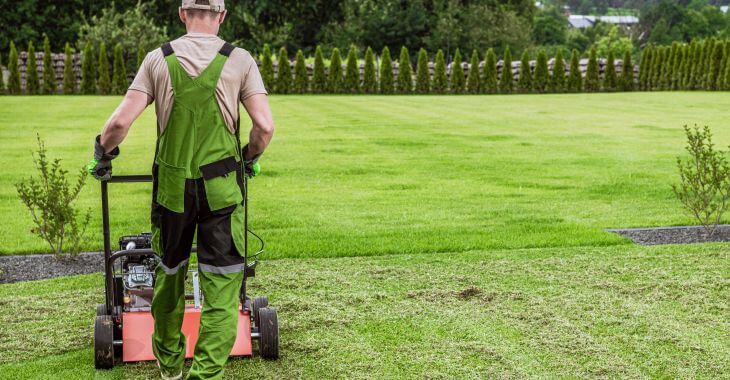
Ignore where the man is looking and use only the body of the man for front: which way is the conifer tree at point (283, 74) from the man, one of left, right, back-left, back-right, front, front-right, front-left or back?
front

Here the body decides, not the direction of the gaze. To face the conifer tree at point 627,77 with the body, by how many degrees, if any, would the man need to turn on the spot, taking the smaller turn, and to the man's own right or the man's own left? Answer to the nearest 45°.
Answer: approximately 45° to the man's own right

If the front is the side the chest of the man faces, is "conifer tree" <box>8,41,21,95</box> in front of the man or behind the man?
in front

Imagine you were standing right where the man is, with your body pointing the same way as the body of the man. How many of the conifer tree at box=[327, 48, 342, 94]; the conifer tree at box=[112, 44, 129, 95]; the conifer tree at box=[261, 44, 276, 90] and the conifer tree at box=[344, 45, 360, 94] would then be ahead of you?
4

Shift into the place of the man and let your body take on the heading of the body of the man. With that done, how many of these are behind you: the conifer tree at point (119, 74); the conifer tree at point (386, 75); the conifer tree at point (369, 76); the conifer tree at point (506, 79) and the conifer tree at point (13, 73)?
0

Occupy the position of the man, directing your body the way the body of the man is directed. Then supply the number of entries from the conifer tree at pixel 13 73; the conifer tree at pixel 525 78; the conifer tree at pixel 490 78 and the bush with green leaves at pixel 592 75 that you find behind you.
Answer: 0

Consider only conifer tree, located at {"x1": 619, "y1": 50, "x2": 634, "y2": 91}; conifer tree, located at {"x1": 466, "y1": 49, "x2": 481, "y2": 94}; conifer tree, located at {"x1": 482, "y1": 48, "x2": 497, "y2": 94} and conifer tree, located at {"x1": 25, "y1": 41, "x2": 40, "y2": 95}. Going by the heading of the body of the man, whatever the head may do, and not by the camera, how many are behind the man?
0

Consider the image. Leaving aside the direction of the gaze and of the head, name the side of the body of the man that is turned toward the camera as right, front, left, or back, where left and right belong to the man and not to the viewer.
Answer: back

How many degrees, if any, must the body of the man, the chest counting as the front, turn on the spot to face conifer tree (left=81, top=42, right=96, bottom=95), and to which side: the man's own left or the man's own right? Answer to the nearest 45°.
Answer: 0° — they already face it

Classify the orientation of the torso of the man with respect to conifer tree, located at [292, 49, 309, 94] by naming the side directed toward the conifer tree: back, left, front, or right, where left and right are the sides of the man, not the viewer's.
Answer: front

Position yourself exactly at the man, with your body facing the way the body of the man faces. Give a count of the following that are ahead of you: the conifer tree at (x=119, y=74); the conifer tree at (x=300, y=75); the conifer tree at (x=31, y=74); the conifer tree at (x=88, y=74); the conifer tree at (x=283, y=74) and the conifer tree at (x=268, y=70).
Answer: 6

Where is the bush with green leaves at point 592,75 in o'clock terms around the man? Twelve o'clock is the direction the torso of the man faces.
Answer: The bush with green leaves is roughly at 1 o'clock from the man.

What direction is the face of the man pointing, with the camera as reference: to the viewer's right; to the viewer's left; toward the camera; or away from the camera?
away from the camera

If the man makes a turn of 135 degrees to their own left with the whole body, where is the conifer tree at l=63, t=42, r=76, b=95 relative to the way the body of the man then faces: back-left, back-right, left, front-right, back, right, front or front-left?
back-right

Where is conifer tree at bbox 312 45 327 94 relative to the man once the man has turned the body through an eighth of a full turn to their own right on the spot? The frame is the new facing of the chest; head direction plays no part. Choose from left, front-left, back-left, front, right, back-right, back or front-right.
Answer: front-left

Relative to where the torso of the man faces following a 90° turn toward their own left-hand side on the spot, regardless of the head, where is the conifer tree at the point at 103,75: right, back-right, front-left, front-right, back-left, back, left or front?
right

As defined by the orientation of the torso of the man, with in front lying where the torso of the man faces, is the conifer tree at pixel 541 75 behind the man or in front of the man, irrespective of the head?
in front

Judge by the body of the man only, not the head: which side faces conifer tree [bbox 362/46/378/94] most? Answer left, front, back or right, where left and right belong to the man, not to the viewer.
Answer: front
